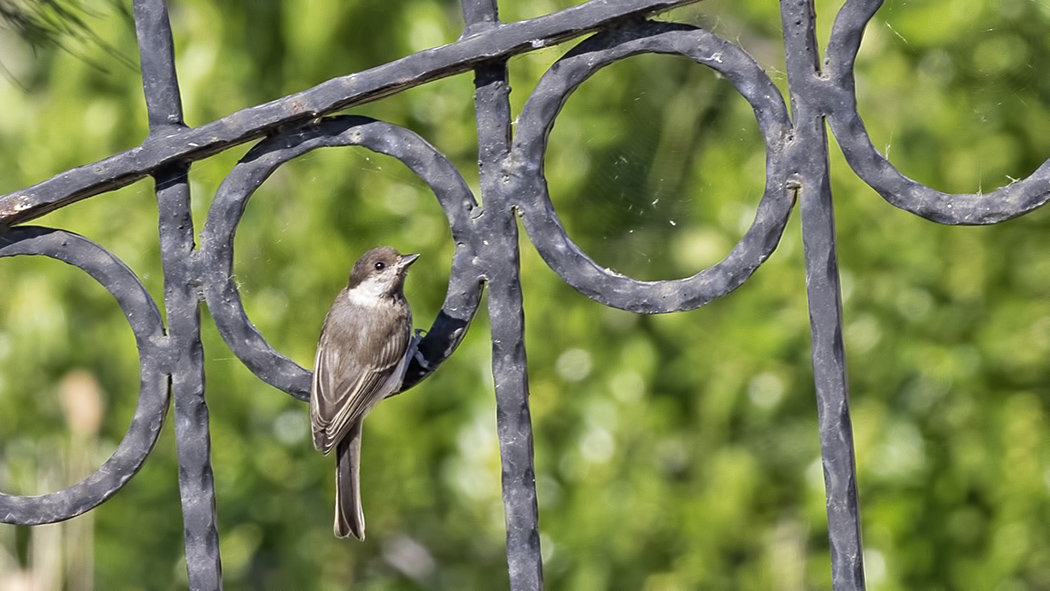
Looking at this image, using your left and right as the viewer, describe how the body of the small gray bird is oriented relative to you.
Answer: facing away from the viewer and to the right of the viewer
